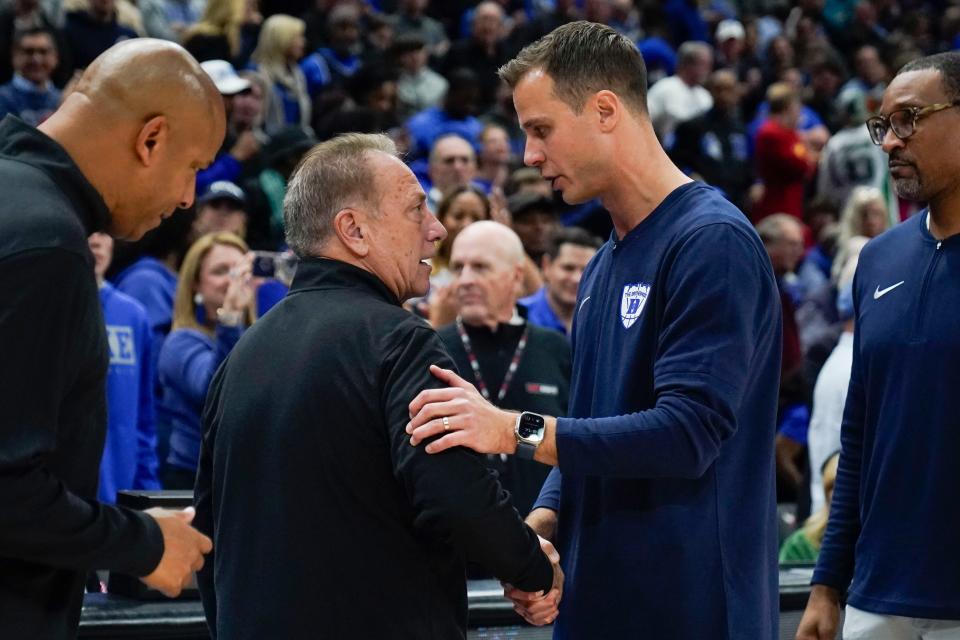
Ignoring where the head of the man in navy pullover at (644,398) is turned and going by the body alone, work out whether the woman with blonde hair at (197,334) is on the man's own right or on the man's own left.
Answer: on the man's own right

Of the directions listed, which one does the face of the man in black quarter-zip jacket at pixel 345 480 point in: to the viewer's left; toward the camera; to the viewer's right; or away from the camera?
to the viewer's right

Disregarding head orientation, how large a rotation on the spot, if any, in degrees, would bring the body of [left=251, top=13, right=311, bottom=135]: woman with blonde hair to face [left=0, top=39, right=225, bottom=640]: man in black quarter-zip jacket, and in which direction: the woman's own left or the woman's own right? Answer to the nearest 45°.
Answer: approximately 45° to the woman's own right

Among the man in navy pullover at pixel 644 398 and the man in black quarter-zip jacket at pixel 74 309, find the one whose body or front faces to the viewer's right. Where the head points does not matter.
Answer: the man in black quarter-zip jacket

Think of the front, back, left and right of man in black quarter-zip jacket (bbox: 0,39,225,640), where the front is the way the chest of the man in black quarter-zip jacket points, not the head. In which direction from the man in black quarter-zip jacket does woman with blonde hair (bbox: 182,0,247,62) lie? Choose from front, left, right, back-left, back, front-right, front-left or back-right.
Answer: left

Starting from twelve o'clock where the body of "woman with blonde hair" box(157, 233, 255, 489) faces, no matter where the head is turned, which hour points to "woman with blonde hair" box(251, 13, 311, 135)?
"woman with blonde hair" box(251, 13, 311, 135) is roughly at 8 o'clock from "woman with blonde hair" box(157, 233, 255, 489).

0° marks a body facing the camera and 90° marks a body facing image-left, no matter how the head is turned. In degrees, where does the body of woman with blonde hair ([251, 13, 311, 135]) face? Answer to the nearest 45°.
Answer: approximately 315°

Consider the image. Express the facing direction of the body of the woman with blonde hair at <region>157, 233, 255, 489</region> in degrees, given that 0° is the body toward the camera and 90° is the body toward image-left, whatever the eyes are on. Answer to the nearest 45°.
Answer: approximately 315°

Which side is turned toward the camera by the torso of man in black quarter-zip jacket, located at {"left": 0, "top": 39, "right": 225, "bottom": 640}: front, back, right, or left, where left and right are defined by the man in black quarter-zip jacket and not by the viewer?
right

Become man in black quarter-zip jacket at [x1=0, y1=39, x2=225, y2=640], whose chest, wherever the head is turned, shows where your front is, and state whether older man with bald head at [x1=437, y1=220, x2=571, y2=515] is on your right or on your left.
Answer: on your left

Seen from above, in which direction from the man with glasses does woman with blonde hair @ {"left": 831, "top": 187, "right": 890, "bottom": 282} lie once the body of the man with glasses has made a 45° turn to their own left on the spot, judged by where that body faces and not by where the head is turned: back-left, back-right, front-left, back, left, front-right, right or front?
back

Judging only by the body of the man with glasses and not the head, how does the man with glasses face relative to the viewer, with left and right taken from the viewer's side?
facing the viewer and to the left of the viewer

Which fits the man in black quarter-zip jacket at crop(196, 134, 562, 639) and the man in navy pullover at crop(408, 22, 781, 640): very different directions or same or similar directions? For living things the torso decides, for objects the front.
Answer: very different directions

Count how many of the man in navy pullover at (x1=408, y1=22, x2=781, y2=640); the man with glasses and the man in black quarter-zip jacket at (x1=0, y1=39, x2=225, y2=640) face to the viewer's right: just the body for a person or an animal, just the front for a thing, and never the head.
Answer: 1
